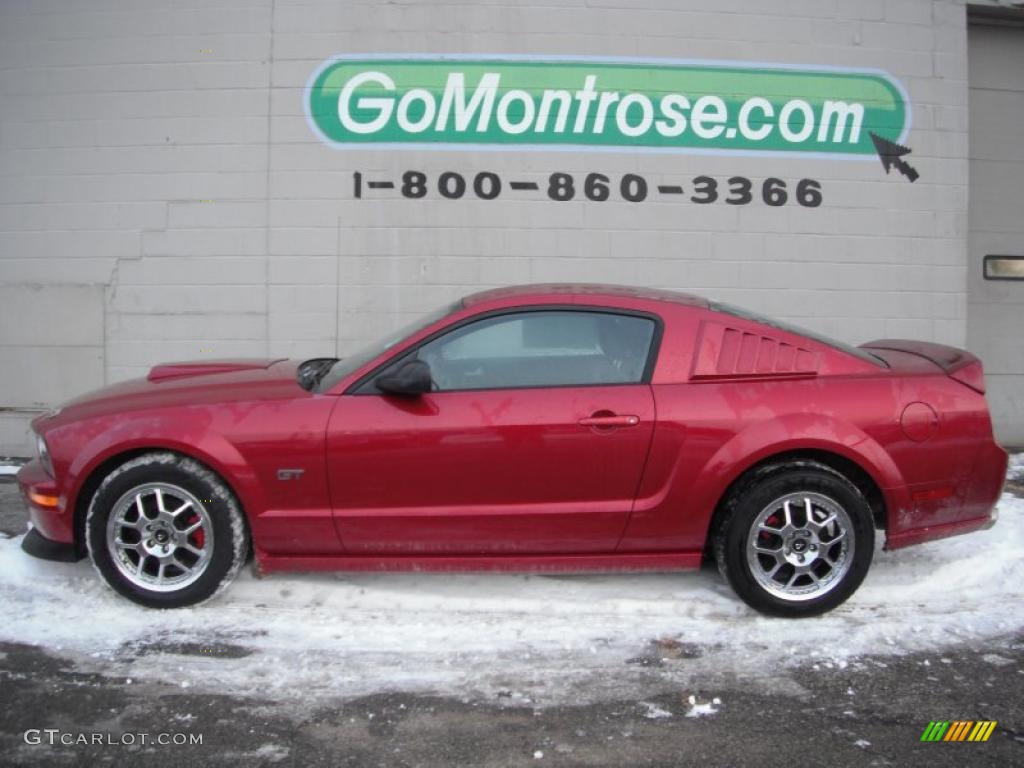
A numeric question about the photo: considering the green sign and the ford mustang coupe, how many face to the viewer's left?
1

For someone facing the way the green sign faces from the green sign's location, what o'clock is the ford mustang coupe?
The ford mustang coupe is roughly at 12 o'clock from the green sign.

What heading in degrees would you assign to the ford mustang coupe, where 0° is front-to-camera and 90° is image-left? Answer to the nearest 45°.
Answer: approximately 90°

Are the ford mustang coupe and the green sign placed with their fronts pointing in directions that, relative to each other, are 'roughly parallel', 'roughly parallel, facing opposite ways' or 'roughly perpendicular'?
roughly perpendicular

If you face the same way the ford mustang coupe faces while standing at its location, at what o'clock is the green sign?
The green sign is roughly at 3 o'clock from the ford mustang coupe.

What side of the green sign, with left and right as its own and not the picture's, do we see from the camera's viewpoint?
front

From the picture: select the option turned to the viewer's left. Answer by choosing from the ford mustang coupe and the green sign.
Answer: the ford mustang coupe
